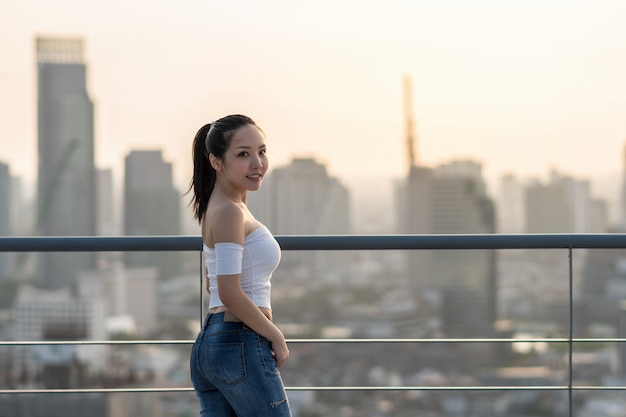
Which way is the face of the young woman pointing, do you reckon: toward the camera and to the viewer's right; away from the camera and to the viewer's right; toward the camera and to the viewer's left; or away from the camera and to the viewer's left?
toward the camera and to the viewer's right

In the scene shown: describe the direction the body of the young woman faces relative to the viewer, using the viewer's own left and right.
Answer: facing to the right of the viewer
